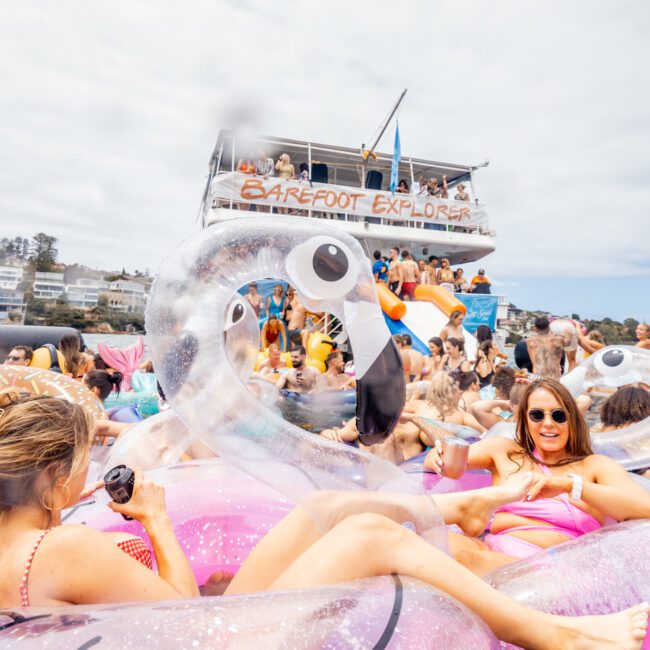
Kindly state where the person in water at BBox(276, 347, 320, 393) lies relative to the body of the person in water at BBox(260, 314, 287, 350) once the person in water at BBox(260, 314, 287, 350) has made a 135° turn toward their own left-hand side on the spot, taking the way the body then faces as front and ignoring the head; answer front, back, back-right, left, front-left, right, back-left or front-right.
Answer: back-right

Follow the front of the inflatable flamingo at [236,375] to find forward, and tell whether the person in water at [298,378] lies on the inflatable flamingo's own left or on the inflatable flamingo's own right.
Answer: on the inflatable flamingo's own left

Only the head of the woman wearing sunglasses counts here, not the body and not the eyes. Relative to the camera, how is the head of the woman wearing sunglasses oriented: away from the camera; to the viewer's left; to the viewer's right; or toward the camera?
toward the camera

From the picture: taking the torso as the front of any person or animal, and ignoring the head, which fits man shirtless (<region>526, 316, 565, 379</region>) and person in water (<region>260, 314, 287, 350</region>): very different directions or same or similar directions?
very different directions

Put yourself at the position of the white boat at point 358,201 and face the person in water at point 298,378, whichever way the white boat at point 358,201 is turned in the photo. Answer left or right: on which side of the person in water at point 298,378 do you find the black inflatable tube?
right

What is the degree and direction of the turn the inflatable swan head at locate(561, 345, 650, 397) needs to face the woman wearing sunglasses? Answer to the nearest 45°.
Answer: approximately 90° to its left

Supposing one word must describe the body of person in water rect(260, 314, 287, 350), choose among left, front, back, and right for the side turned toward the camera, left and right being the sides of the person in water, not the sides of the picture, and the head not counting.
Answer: front

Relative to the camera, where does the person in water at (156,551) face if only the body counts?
to the viewer's right
